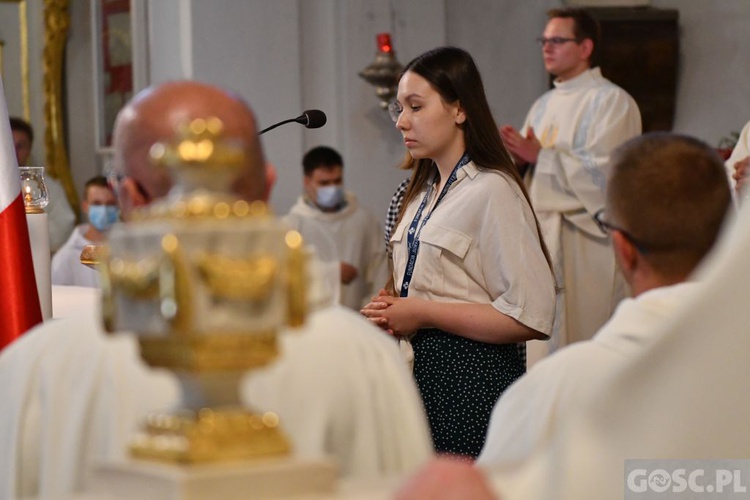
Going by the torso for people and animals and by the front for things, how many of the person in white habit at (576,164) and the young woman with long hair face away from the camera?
0

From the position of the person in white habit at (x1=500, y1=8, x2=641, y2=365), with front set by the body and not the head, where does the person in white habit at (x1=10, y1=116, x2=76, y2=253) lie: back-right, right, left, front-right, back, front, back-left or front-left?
right

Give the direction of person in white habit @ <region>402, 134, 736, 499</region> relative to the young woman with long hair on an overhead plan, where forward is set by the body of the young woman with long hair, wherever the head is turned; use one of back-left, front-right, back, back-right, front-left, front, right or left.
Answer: front-left

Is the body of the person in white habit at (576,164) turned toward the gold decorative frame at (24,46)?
no

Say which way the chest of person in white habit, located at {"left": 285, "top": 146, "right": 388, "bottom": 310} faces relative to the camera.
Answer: toward the camera

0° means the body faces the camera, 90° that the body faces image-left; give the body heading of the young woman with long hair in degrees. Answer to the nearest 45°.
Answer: approximately 45°

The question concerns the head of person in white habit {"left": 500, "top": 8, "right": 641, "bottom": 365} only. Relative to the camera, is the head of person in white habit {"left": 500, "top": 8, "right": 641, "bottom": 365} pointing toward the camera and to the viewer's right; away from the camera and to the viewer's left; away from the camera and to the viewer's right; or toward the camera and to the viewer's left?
toward the camera and to the viewer's left

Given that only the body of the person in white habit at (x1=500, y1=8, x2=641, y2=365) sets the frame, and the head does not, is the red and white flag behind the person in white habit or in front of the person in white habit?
in front

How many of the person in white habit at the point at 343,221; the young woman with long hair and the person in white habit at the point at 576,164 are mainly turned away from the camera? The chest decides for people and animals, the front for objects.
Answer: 0

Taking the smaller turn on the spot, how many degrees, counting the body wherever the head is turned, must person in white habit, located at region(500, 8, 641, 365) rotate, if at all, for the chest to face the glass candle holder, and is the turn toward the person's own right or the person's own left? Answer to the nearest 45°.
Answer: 0° — they already face it

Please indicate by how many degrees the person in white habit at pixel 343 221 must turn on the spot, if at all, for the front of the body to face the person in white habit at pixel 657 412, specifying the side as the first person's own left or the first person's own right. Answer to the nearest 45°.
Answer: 0° — they already face them

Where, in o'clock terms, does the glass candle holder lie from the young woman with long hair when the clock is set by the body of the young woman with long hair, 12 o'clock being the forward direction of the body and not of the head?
The glass candle holder is roughly at 2 o'clock from the young woman with long hair.

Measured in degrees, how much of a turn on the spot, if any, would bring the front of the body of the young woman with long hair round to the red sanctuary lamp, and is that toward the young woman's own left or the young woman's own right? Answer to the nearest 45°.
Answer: approximately 135° to the young woman's own right

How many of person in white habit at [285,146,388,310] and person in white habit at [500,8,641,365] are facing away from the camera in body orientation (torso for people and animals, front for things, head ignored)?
0

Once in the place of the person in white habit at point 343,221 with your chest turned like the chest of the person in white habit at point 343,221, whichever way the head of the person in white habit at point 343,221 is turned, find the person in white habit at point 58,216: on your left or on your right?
on your right

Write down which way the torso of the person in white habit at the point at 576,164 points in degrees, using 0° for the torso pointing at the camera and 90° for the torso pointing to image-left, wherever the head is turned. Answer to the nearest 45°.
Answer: approximately 45°
